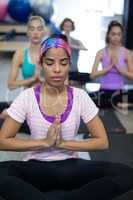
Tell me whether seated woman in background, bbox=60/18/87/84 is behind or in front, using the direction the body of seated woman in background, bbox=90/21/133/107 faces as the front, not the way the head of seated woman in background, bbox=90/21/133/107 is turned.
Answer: behind

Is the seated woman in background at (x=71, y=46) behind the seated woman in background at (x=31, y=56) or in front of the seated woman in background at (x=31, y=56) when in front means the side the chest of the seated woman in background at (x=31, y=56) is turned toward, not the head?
behind

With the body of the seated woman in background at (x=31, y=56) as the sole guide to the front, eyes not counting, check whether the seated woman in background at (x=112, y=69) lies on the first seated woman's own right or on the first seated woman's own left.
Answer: on the first seated woman's own left

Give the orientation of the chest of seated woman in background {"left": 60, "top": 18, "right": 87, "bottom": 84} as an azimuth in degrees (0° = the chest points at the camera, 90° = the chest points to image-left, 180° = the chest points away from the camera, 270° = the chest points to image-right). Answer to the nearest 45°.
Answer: approximately 0°

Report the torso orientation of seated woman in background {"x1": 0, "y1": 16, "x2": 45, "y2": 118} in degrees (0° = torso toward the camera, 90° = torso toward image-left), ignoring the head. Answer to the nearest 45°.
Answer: approximately 0°

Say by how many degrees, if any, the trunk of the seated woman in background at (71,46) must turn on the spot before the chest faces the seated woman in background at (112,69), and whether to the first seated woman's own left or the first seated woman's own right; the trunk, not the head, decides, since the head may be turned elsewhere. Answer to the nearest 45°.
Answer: approximately 45° to the first seated woman's own left

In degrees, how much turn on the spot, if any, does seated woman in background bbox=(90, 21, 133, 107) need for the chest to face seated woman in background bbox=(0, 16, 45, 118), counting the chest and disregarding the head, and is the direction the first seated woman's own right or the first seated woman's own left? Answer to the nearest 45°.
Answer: approximately 45° to the first seated woman's own right
